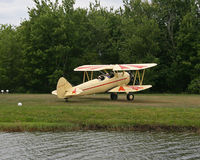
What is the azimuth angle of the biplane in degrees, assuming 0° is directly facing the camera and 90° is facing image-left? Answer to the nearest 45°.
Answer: approximately 225°
